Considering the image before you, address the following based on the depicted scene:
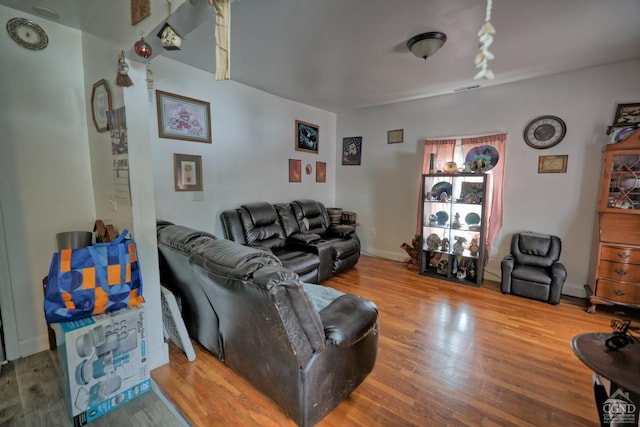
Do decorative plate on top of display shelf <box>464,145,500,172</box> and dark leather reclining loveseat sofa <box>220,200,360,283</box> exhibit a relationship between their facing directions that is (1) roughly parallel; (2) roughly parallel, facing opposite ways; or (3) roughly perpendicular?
roughly perpendicular

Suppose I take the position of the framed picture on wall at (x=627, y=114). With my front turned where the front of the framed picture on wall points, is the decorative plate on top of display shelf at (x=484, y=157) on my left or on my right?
on my right

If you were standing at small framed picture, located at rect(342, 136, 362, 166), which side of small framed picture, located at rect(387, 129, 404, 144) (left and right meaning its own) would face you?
right

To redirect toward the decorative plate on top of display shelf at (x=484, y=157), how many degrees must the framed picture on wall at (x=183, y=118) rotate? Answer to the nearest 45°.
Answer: approximately 45° to its left

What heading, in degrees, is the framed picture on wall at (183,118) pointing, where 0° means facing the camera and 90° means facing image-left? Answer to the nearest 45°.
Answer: approximately 315°

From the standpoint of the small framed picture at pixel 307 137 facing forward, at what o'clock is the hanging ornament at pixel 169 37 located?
The hanging ornament is roughly at 2 o'clock from the small framed picture.

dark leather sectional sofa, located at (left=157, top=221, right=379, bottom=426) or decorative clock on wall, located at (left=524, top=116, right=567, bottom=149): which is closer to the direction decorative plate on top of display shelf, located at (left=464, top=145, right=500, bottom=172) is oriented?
the dark leather sectional sofa

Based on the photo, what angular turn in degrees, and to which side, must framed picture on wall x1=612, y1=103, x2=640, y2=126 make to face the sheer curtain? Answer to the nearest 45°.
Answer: approximately 90° to its right

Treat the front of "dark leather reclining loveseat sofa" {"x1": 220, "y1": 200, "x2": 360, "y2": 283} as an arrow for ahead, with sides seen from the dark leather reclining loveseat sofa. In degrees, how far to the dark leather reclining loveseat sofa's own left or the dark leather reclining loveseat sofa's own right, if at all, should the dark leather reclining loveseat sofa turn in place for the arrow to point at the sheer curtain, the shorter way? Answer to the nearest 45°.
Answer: approximately 45° to the dark leather reclining loveseat sofa's own left

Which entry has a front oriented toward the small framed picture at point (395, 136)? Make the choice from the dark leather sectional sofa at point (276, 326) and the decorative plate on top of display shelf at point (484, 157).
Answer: the dark leather sectional sofa

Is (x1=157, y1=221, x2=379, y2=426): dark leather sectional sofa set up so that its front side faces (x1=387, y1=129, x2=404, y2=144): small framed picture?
yes
